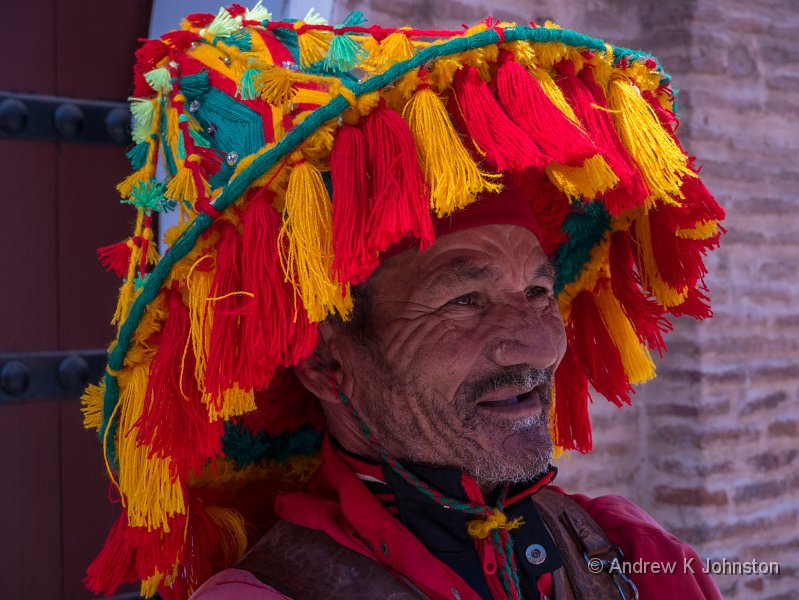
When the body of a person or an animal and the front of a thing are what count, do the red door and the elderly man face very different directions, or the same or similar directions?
same or similar directions

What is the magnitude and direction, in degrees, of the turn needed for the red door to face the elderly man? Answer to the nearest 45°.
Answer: approximately 45° to its left

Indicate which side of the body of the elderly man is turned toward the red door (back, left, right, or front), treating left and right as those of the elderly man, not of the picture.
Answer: back

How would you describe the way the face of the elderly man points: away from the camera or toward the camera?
toward the camera

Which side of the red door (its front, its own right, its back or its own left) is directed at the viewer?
front

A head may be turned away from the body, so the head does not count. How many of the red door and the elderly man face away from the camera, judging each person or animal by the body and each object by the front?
0

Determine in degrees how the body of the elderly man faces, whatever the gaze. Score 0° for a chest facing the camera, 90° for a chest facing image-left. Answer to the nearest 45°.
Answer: approximately 315°
